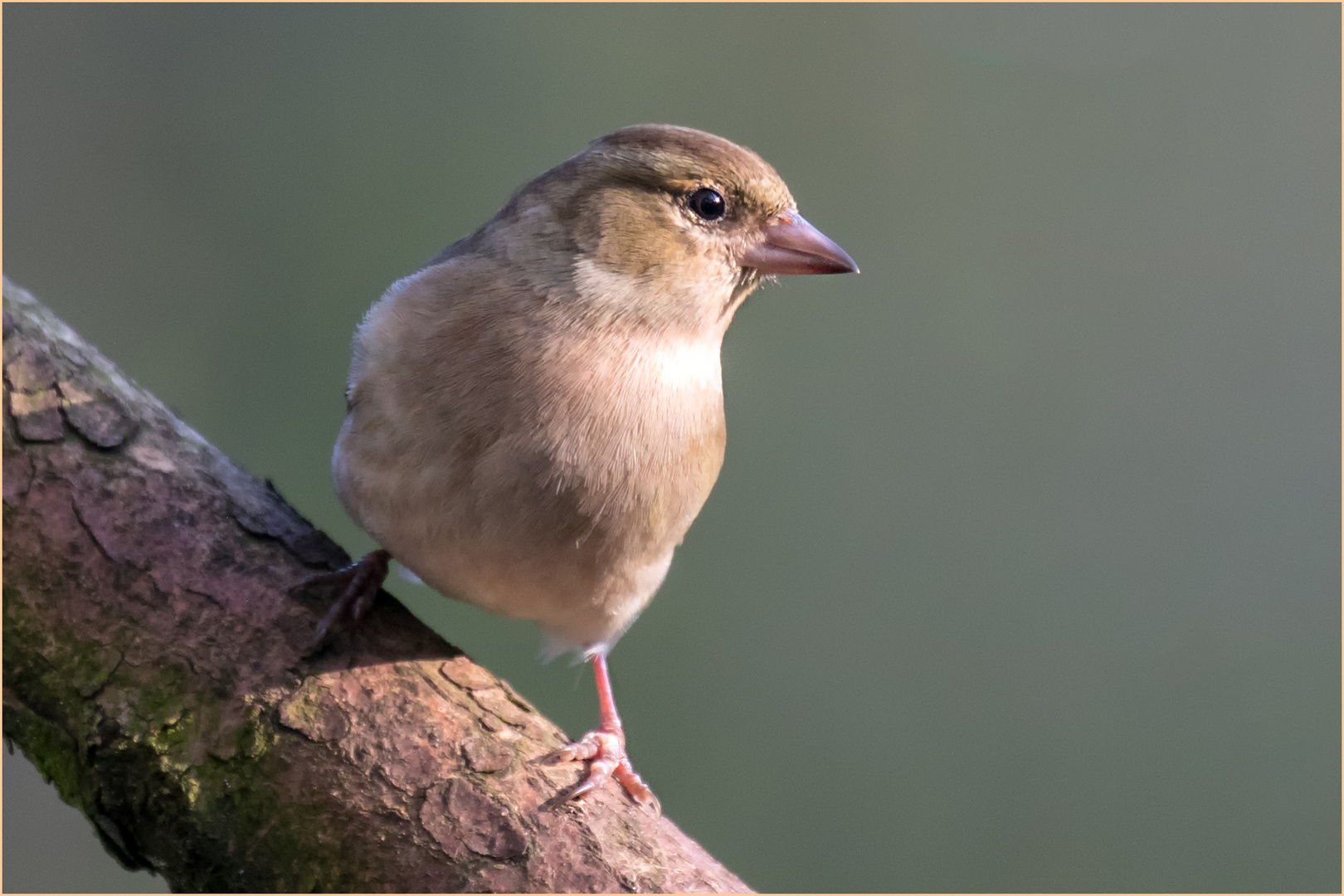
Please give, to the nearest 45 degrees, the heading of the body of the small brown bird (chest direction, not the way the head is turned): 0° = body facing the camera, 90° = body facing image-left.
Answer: approximately 315°
